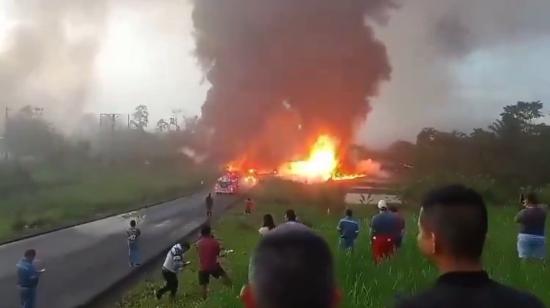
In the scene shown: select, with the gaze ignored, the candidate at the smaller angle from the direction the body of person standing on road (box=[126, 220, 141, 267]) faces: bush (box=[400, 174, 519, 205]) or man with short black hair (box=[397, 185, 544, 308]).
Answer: the bush

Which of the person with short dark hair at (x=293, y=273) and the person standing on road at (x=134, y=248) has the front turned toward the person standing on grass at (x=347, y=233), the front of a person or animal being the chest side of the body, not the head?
the person with short dark hair

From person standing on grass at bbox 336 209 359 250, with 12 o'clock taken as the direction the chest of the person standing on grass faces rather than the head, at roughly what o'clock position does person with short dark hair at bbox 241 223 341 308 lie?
The person with short dark hair is roughly at 6 o'clock from the person standing on grass.

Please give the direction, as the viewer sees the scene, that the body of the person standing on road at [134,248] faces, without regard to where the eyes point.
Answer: away from the camera

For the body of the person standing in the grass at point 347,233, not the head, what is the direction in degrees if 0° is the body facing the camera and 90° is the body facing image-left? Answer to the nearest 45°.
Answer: approximately 180°

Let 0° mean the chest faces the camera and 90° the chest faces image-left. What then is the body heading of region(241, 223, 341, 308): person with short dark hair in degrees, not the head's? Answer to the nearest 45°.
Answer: approximately 180°

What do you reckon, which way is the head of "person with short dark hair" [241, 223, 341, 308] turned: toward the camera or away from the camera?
away from the camera

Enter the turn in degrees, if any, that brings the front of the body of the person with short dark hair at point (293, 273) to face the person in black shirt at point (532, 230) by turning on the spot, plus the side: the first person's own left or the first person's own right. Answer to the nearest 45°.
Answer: approximately 45° to the first person's own right

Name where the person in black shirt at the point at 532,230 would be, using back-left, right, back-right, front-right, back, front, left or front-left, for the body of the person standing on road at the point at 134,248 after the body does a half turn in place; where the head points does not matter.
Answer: front-left

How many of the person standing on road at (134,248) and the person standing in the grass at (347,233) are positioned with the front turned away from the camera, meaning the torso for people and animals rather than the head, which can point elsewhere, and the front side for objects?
2

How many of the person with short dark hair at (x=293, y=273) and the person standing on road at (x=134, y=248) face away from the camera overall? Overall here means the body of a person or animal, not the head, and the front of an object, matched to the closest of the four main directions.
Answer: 2

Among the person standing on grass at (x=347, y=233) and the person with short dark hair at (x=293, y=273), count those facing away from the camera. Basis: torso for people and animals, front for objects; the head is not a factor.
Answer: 2

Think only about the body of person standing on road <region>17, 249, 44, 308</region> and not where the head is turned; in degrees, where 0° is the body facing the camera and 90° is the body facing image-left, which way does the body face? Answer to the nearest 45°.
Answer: approximately 225°

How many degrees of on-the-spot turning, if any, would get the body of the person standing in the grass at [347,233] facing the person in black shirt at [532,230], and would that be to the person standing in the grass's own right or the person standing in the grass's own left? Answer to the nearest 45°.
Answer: approximately 135° to the person standing in the grass's own right
